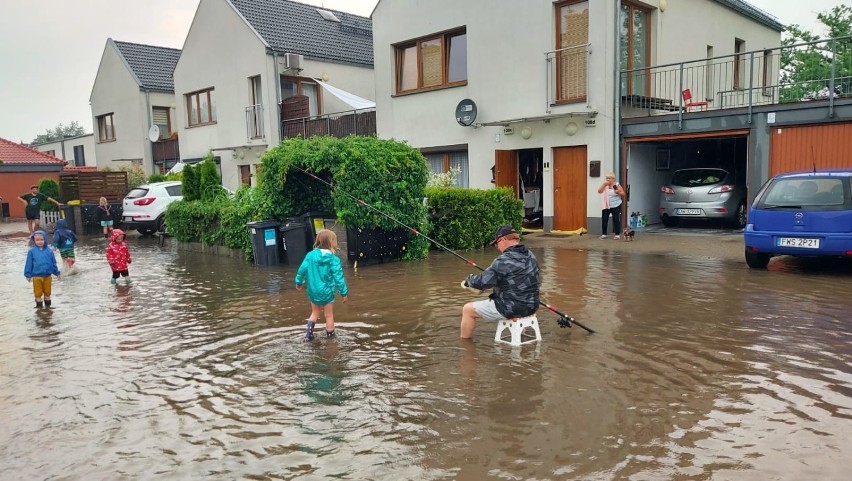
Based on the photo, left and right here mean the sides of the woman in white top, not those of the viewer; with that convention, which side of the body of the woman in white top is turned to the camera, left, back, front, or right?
front

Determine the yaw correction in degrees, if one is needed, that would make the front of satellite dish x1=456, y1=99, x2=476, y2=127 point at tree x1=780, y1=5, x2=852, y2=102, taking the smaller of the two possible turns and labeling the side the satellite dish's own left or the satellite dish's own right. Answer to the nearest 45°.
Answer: approximately 180°

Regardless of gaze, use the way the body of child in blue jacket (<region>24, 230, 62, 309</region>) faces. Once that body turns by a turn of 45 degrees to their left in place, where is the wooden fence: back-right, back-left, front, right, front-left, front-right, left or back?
back-left

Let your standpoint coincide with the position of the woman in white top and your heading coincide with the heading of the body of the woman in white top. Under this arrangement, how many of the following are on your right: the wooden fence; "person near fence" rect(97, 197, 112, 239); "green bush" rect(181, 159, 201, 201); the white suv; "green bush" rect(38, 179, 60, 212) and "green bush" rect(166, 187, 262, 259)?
6

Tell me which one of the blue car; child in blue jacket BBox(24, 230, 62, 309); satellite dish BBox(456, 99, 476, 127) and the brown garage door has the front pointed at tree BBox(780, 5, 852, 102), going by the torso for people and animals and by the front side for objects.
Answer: the blue car

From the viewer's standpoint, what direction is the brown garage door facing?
toward the camera

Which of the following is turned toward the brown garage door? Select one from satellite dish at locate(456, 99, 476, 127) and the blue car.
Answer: the blue car

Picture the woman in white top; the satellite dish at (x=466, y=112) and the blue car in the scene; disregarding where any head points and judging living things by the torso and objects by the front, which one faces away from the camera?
the blue car

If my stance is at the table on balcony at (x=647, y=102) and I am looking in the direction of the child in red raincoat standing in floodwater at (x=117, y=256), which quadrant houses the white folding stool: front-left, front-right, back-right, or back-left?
front-left

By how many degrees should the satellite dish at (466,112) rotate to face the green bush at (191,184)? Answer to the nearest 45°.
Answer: approximately 45° to its right

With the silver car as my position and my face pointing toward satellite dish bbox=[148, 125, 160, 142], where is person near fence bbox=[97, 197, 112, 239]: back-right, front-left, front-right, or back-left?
front-left

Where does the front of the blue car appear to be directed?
away from the camera
